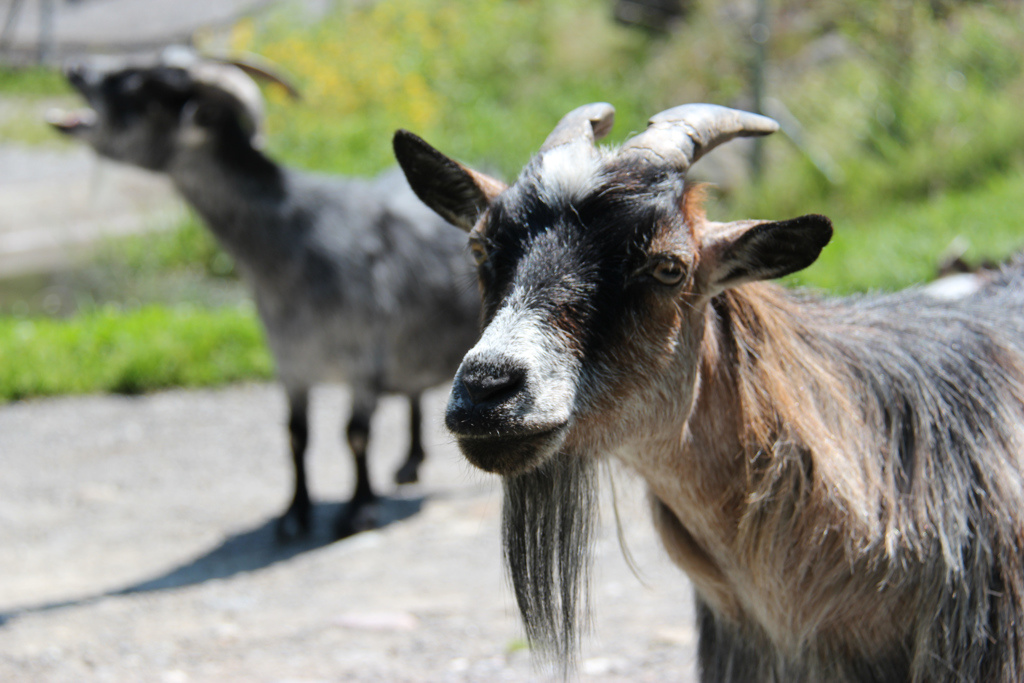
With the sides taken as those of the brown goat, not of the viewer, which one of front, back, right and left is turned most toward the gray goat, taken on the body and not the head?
right

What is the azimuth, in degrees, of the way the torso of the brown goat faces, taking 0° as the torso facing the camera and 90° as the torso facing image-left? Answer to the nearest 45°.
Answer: approximately 45°
